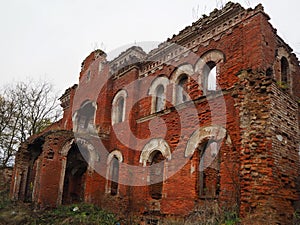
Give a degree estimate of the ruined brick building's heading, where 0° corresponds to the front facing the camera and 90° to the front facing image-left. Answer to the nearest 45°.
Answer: approximately 45°
